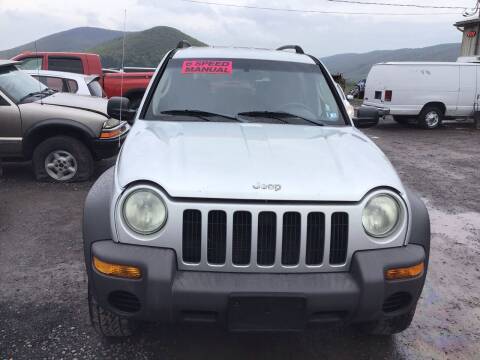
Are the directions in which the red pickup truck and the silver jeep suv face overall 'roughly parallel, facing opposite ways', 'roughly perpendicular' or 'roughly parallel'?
roughly perpendicular

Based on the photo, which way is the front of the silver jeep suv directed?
toward the camera

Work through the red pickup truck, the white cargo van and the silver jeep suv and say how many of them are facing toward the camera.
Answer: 1

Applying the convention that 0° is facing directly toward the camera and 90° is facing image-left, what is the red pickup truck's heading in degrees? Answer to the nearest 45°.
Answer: approximately 90°

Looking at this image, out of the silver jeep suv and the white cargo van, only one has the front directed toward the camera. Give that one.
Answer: the silver jeep suv

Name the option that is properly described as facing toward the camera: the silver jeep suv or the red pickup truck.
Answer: the silver jeep suv

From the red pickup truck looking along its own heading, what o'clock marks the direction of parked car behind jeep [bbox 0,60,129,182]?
The parked car behind jeep is roughly at 9 o'clock from the red pickup truck.
